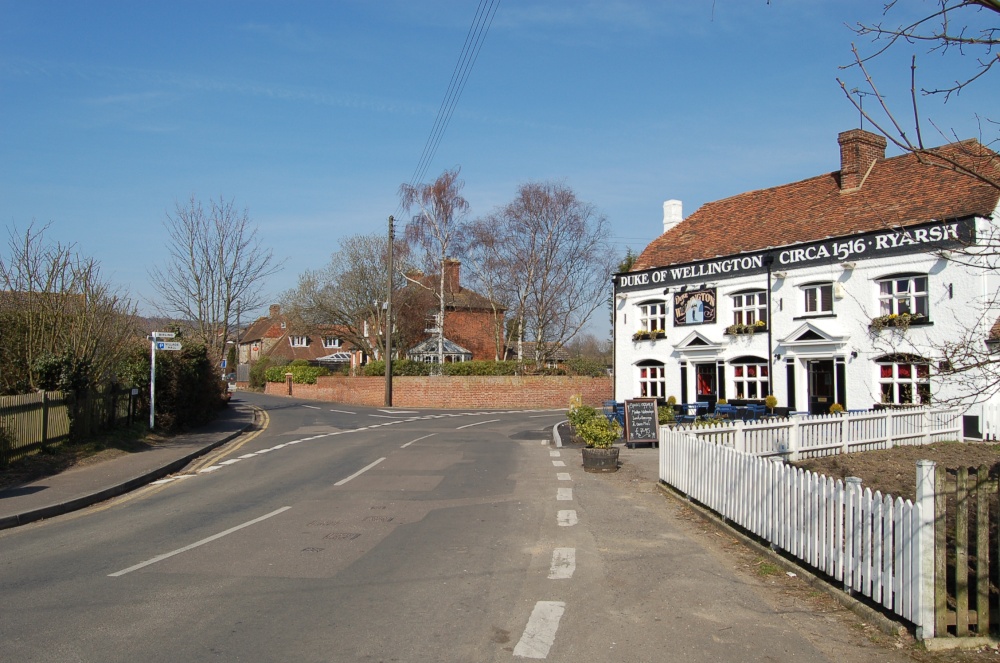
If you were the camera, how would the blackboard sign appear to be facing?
facing the viewer

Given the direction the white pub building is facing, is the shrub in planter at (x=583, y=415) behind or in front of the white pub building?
in front

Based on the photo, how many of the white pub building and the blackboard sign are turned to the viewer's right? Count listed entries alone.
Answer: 0

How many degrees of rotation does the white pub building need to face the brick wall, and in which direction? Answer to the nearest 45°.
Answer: approximately 90° to its right

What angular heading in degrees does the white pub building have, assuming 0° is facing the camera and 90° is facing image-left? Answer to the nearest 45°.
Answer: approximately 45°

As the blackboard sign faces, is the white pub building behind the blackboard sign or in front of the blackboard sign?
behind

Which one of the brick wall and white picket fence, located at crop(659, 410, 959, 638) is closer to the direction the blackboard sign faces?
the white picket fence

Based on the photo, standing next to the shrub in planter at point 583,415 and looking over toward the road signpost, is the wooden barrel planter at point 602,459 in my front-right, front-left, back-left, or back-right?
back-left

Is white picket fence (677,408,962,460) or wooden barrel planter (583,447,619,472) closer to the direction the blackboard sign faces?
the wooden barrel planter

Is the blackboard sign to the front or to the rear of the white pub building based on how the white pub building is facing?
to the front

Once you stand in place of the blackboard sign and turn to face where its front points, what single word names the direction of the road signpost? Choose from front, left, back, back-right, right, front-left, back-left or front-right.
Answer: right

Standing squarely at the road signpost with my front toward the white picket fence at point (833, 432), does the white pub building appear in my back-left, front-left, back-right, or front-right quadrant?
front-left
